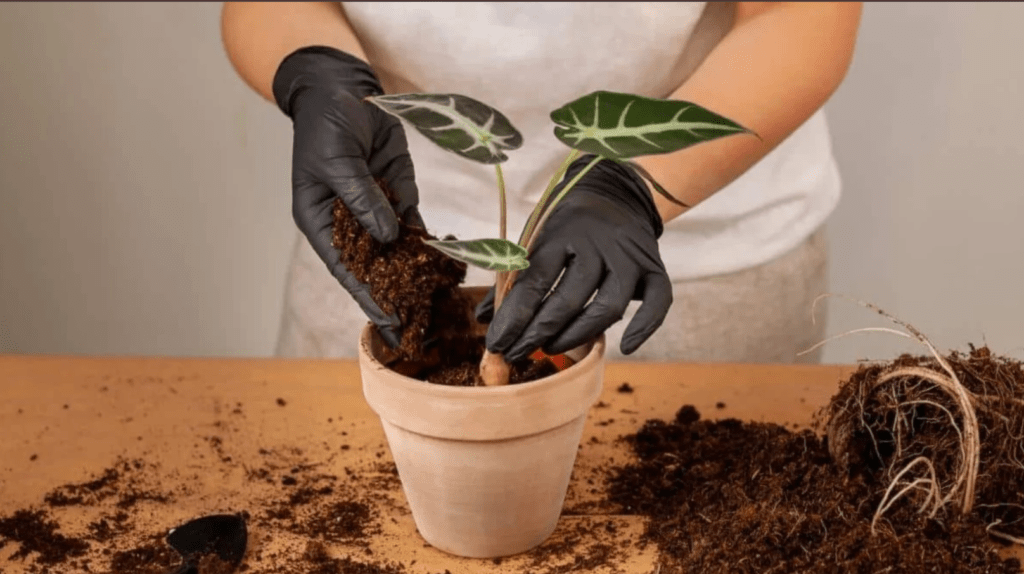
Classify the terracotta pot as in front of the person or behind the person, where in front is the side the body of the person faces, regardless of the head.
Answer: in front

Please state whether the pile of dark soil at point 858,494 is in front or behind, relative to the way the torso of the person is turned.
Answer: in front

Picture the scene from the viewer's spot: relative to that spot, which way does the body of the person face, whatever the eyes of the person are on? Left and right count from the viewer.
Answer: facing the viewer
